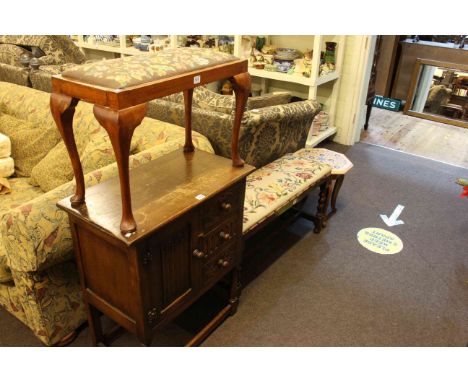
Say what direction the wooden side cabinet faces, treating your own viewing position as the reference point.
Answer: facing the viewer and to the right of the viewer

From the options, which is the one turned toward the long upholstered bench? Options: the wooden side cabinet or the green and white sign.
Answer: the green and white sign

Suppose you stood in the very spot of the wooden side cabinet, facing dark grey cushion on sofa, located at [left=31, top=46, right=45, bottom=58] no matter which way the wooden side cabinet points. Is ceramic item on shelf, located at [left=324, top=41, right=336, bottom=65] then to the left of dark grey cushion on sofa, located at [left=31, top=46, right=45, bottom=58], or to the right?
right

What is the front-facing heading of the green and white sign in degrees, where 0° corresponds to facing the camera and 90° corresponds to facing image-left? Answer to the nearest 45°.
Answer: approximately 0°

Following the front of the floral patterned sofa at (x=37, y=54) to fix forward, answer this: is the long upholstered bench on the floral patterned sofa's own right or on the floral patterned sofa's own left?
on the floral patterned sofa's own left

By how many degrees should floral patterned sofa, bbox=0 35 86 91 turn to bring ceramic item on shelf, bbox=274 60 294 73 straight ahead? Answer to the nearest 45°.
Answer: approximately 90° to its left

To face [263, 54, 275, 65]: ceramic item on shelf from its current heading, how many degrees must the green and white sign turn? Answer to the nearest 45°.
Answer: approximately 45° to its right

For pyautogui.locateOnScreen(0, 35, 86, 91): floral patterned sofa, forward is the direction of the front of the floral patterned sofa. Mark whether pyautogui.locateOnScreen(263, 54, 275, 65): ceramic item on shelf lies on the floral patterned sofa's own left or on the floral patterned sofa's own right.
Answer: on the floral patterned sofa's own left

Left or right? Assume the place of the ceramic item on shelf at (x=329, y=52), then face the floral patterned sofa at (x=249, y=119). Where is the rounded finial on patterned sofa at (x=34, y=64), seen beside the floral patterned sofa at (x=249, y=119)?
right
